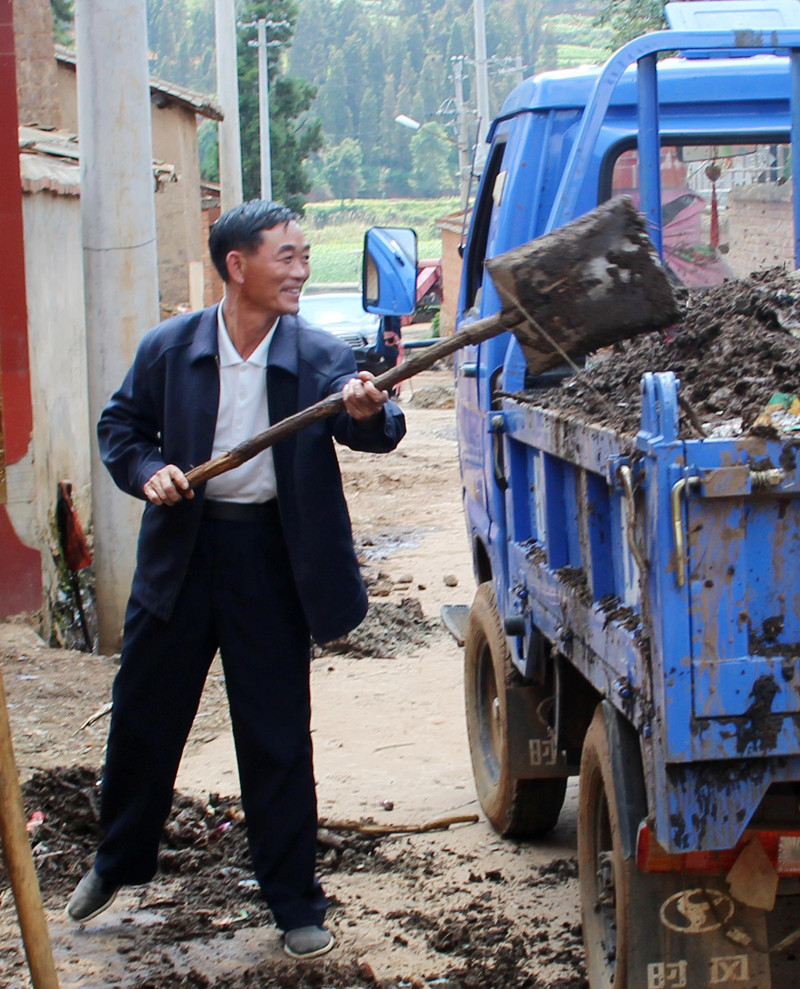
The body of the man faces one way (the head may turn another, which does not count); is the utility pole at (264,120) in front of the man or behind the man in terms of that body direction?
behind

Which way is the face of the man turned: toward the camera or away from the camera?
toward the camera

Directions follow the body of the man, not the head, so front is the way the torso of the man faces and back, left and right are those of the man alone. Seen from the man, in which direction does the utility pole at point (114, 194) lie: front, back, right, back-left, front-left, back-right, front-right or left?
back

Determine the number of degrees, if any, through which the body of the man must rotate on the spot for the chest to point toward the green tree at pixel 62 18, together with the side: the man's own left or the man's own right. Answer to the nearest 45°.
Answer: approximately 180°

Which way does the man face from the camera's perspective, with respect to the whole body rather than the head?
toward the camera

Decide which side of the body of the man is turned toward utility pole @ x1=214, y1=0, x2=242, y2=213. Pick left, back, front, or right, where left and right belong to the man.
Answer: back

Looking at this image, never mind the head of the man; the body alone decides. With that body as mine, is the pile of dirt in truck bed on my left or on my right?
on my left

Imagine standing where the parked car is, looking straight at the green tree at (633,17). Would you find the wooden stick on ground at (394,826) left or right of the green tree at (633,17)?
right

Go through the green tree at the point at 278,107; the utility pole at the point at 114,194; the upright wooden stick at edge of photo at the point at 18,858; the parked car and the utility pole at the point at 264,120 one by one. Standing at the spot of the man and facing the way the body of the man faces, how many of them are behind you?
4

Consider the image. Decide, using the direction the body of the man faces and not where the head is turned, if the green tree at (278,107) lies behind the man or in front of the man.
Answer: behind
